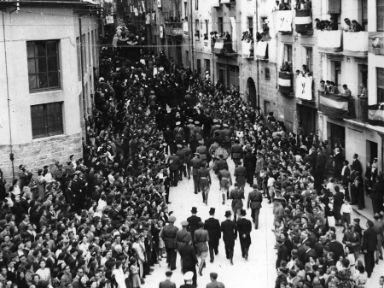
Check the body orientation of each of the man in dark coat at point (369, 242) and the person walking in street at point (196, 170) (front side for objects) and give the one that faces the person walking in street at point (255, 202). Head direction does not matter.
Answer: the man in dark coat

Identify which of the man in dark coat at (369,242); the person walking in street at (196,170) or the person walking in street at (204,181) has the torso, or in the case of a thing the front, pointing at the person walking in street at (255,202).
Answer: the man in dark coat

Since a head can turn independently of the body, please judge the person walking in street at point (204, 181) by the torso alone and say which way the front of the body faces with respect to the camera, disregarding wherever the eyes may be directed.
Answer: away from the camera

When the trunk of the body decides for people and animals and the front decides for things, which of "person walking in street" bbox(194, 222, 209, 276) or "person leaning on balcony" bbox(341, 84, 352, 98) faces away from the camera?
the person walking in street

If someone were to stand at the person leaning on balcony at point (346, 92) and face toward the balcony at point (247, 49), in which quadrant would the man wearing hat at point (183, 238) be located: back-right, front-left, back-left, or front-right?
back-left

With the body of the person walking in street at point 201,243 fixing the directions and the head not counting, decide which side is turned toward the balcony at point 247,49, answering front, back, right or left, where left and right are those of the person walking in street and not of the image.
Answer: front

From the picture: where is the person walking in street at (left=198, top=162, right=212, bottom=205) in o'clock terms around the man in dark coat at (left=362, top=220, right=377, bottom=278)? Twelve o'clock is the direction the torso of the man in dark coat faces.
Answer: The person walking in street is roughly at 12 o'clock from the man in dark coat.

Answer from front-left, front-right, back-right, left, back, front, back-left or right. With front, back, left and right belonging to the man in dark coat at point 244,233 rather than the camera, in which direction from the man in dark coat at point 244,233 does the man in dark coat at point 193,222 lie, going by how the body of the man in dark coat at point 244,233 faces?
left

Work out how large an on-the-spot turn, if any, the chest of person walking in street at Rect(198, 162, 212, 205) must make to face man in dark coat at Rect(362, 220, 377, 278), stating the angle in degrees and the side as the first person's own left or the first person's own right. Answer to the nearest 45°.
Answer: approximately 135° to the first person's own right

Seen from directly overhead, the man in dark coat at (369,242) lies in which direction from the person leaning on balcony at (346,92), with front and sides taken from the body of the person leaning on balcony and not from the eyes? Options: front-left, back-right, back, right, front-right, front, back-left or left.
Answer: front-left

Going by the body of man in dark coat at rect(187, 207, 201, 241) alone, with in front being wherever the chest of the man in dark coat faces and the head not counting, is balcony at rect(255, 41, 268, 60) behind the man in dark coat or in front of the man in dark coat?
in front
